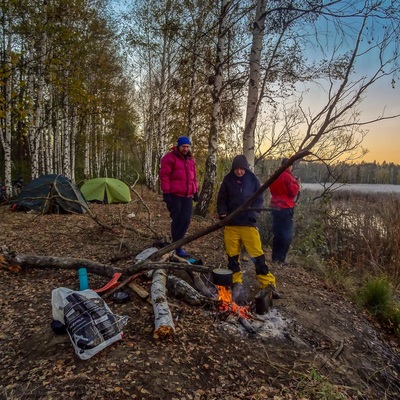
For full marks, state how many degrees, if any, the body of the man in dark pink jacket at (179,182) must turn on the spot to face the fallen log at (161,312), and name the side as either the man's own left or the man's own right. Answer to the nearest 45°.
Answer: approximately 45° to the man's own right

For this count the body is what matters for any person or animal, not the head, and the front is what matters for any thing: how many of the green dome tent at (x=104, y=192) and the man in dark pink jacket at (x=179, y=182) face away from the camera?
0

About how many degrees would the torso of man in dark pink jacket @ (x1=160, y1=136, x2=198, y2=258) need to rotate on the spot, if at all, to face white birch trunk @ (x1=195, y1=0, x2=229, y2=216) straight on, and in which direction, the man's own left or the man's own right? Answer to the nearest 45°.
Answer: approximately 135° to the man's own left

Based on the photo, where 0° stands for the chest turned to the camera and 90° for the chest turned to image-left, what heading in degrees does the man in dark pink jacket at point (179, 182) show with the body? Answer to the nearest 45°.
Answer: approximately 315°

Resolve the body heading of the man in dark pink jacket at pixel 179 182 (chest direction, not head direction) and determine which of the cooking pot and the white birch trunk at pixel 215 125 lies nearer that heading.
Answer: the cooking pot

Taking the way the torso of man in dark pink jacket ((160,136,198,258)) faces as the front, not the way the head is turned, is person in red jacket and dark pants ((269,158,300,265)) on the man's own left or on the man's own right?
on the man's own left

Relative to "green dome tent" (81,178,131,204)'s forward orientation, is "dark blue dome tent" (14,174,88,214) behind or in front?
in front

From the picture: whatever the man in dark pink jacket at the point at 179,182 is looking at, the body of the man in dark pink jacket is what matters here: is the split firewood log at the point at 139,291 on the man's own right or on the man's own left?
on the man's own right

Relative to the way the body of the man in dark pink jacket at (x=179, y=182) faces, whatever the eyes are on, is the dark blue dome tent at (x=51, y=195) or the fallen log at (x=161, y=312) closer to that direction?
the fallen log

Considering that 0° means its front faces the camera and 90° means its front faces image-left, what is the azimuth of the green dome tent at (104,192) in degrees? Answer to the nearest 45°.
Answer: approximately 0°
